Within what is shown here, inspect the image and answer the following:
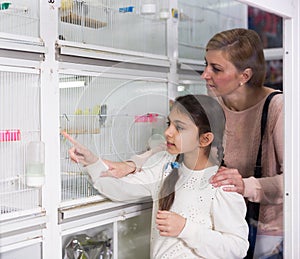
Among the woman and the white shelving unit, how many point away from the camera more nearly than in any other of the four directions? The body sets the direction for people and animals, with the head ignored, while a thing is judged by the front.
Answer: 0

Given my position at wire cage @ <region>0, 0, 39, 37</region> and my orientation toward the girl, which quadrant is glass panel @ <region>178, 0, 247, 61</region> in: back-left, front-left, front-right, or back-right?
front-left

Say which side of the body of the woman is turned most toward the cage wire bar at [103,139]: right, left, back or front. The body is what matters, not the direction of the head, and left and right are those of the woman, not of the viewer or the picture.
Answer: front

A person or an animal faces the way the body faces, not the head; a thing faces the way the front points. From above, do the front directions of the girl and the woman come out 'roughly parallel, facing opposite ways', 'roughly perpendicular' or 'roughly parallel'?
roughly parallel

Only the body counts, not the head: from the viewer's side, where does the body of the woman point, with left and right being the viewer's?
facing the viewer and to the left of the viewer

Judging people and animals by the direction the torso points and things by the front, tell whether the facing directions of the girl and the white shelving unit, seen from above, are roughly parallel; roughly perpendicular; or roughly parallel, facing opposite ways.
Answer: roughly perpendicular

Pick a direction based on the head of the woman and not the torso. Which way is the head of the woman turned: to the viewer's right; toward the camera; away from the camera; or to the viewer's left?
to the viewer's left

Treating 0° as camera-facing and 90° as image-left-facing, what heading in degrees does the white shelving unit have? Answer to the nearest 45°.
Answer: approximately 315°

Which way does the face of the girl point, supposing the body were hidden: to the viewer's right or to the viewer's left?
to the viewer's left

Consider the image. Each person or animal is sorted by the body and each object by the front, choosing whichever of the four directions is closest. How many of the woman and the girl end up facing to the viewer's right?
0

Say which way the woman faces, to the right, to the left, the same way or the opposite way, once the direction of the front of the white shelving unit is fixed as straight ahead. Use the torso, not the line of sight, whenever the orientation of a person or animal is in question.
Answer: to the right
